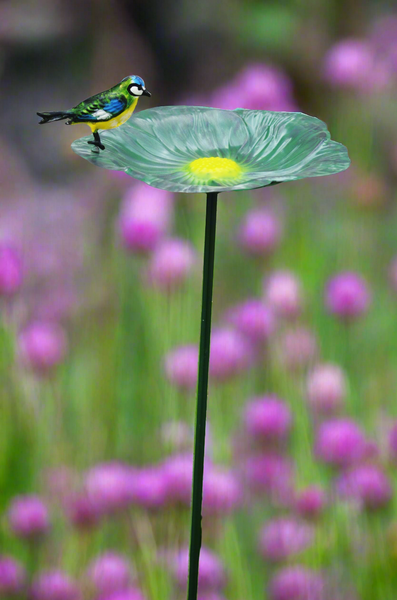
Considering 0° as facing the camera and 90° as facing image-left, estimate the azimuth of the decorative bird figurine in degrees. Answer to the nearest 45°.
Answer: approximately 270°
